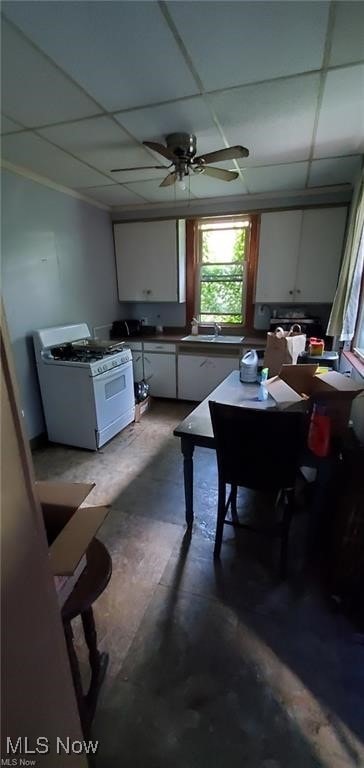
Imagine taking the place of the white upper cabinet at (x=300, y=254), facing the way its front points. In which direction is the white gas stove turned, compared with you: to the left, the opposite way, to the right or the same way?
to the left

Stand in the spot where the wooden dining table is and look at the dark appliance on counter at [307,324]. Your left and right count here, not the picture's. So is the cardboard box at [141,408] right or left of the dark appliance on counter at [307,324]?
left

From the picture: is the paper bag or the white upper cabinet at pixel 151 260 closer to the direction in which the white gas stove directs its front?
the paper bag

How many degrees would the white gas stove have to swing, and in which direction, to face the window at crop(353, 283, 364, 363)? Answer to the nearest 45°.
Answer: approximately 45° to its left

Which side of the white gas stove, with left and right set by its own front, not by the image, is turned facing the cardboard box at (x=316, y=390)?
front

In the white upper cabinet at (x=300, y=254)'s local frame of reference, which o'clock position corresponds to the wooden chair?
The wooden chair is roughly at 12 o'clock from the white upper cabinet.

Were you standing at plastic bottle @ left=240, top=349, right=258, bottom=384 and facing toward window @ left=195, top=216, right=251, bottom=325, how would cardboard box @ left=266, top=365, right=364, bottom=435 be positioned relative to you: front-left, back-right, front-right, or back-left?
back-right

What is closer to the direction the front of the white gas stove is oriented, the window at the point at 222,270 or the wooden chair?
the wooden chair

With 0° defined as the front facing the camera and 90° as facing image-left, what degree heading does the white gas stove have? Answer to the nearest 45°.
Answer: approximately 315°

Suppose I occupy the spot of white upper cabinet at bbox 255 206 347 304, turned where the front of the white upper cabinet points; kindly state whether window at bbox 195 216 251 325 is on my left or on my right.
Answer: on my right

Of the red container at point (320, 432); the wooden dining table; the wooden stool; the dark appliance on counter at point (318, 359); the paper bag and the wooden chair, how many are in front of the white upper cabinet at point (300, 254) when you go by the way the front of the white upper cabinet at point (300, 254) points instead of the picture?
6

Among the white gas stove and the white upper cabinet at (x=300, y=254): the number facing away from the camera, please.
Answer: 0

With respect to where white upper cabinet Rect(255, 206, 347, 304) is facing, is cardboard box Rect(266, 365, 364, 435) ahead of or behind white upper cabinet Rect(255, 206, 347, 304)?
ahead

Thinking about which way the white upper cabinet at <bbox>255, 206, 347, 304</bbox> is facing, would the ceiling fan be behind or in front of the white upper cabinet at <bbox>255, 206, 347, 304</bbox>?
in front

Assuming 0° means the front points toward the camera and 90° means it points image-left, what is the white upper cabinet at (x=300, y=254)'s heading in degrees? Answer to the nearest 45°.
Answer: approximately 0°
